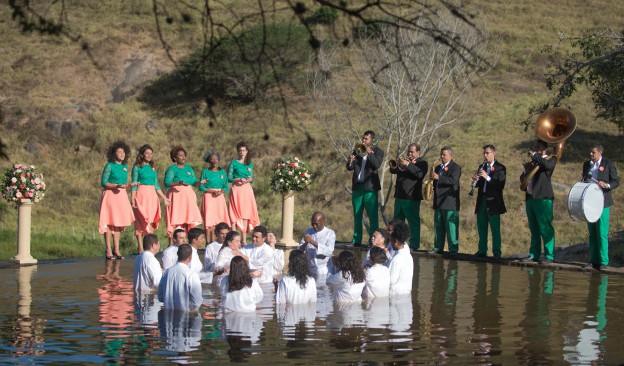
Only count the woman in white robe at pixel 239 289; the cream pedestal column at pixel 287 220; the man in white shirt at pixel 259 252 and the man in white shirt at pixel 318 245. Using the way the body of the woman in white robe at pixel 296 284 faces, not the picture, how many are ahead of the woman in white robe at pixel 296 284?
3

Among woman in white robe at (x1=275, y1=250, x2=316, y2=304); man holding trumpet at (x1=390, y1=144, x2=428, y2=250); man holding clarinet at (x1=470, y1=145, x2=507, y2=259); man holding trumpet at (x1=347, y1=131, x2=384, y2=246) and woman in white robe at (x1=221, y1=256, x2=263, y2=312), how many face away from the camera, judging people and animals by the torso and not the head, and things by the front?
2

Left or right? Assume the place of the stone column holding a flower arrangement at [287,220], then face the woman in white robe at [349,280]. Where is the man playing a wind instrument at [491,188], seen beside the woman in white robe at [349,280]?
left

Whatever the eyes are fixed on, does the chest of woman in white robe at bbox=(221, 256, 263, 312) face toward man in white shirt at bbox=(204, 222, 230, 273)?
yes

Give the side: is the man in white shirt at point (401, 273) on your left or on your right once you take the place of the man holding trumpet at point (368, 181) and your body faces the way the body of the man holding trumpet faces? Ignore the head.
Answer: on your left

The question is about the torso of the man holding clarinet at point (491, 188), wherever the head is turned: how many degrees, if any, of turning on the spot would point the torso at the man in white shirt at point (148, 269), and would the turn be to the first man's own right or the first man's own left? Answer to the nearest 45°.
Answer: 0° — they already face them

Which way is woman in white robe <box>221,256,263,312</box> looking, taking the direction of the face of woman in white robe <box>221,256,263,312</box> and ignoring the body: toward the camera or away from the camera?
away from the camera

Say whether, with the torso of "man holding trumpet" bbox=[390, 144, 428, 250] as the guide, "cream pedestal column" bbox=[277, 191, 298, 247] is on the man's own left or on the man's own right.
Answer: on the man's own right

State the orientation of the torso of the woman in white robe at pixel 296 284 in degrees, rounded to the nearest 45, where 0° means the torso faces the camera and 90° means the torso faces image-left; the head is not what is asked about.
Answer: approximately 180°

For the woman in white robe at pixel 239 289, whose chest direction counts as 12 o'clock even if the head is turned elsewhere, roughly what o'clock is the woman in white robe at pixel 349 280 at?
the woman in white robe at pixel 349 280 is roughly at 2 o'clock from the woman in white robe at pixel 239 289.

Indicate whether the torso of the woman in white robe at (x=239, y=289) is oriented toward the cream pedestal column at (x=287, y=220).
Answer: yes

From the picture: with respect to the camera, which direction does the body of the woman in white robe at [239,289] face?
away from the camera

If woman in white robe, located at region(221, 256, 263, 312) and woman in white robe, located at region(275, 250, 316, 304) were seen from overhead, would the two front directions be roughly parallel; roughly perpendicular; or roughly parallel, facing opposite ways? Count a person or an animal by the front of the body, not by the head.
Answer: roughly parallel

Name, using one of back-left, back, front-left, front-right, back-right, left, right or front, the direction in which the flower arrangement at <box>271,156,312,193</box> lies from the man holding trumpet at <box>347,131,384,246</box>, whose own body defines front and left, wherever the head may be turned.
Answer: right

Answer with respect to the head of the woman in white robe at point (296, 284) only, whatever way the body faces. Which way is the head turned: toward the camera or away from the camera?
away from the camera

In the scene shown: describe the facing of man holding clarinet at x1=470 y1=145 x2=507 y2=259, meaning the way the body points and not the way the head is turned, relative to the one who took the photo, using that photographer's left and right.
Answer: facing the viewer and to the left of the viewer

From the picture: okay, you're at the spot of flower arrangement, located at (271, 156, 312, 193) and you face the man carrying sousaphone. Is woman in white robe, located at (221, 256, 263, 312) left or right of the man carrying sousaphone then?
right

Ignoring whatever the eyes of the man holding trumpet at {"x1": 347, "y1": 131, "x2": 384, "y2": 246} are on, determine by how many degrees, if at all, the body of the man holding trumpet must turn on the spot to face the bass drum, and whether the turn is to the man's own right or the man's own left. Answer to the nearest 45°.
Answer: approximately 90° to the man's own left
